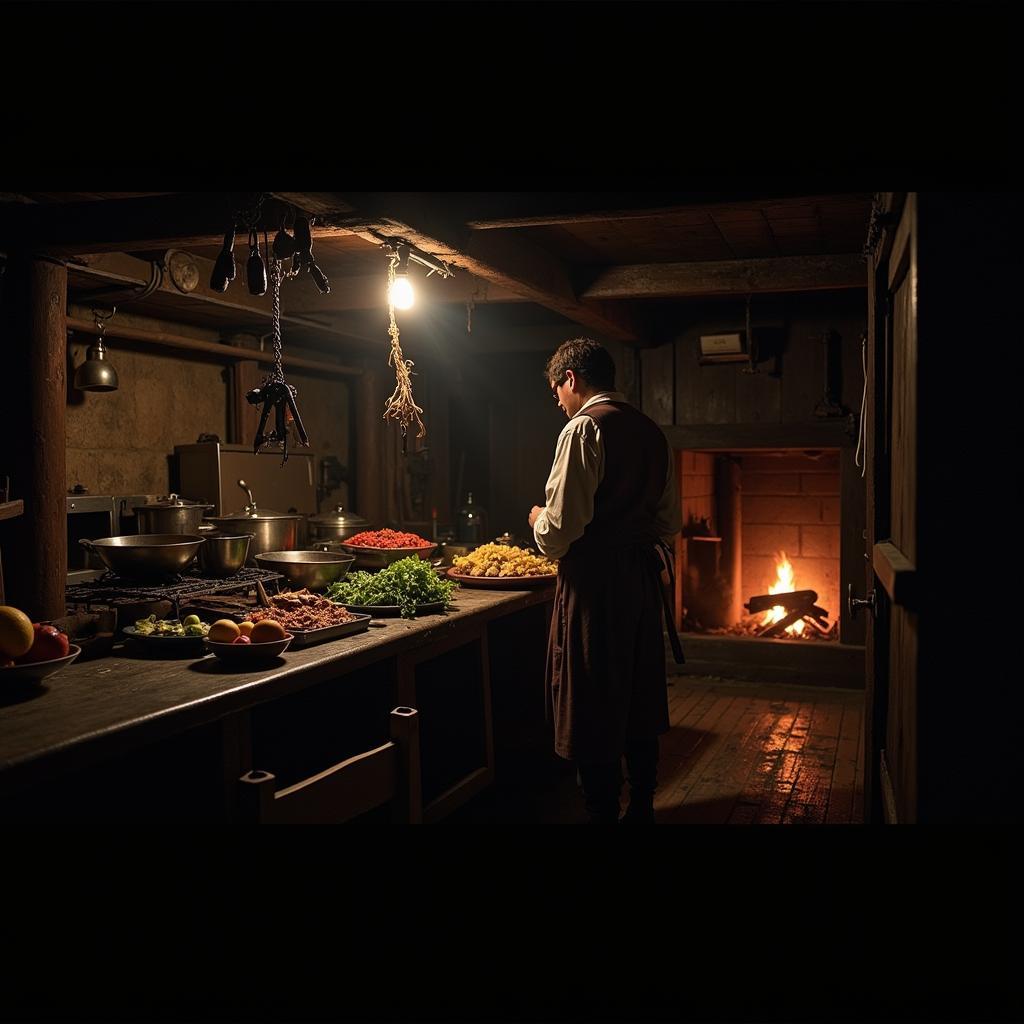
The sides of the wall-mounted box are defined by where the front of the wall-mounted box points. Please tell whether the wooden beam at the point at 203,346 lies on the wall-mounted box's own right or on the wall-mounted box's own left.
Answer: on the wall-mounted box's own right

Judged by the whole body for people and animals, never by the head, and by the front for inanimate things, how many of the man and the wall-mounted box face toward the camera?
1

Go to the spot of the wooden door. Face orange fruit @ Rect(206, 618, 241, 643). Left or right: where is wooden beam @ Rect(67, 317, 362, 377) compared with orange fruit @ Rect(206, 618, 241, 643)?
right

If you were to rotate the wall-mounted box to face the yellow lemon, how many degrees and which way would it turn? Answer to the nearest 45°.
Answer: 0° — it already faces it

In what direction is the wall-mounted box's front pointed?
toward the camera

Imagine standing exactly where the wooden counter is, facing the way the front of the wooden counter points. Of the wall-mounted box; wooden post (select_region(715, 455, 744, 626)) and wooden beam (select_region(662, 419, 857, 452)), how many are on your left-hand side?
3

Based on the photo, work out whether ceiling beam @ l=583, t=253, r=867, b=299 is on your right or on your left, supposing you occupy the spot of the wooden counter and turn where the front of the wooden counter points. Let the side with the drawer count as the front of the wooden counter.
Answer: on your left

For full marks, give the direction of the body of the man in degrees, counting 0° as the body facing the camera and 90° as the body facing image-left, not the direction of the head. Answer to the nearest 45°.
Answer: approximately 135°

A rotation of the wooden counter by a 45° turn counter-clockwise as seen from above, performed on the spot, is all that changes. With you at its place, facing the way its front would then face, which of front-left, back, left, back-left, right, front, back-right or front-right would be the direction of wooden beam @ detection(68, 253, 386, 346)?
left

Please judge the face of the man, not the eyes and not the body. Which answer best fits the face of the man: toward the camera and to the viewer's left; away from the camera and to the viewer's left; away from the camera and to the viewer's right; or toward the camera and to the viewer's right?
away from the camera and to the viewer's left

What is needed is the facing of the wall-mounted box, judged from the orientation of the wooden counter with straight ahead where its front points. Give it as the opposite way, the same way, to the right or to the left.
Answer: to the right

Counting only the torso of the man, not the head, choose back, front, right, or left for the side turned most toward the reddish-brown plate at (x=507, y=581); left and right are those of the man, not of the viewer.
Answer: front

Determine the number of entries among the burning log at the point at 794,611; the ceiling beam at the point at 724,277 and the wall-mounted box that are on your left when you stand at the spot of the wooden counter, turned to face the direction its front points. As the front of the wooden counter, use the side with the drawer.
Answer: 3

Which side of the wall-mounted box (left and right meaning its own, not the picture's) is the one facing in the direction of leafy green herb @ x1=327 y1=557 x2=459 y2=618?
front

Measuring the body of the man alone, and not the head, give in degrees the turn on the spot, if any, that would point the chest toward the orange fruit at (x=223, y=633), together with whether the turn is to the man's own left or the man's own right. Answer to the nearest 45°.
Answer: approximately 90° to the man's own left
